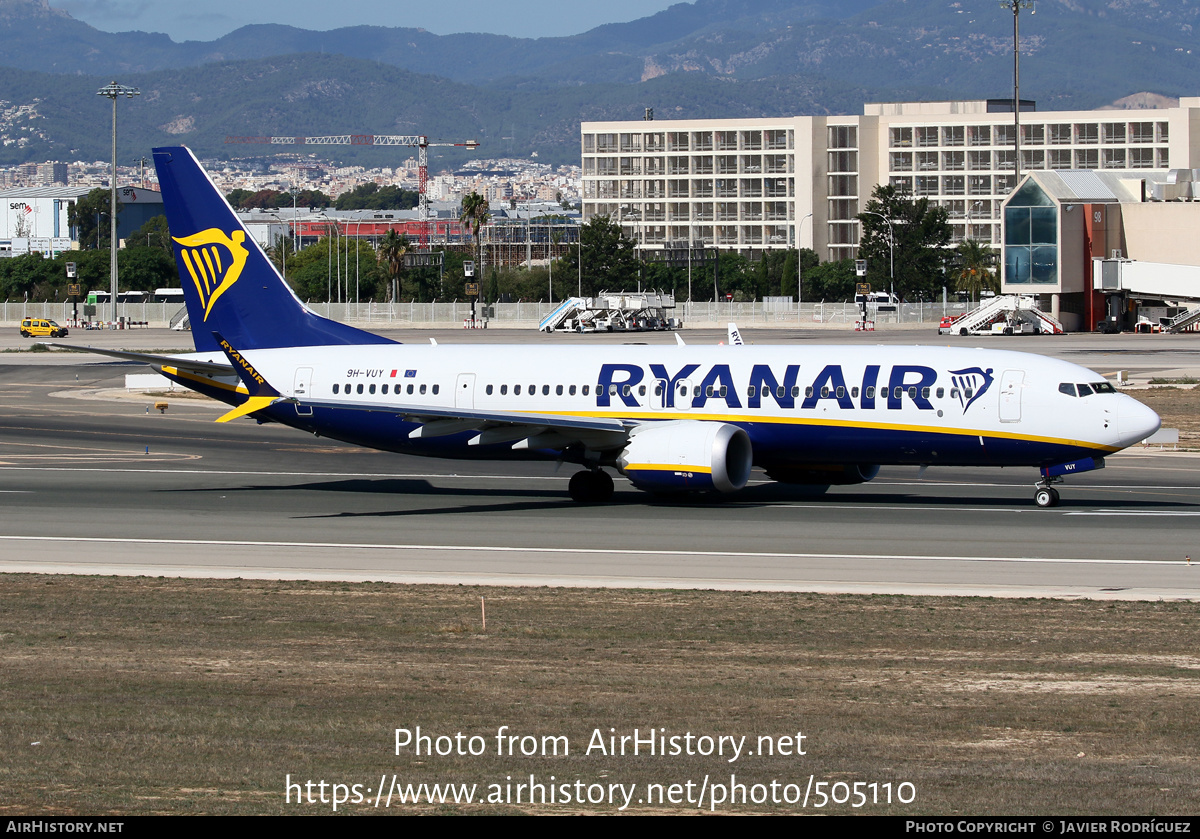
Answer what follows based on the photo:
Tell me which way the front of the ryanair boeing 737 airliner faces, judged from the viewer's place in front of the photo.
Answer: facing the viewer and to the right of the viewer
